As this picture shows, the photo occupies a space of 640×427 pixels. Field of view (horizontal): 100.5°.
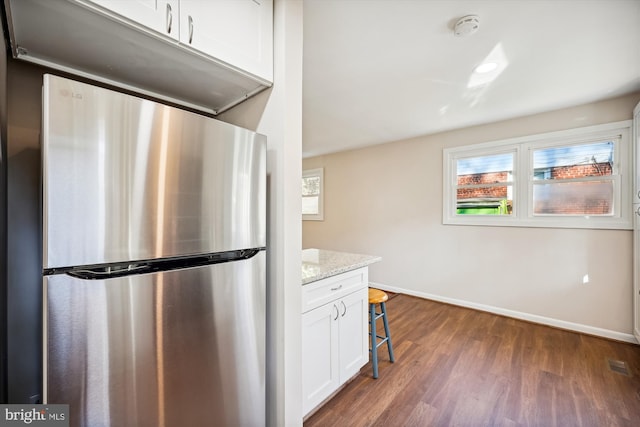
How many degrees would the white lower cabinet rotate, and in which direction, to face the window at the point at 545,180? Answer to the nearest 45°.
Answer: approximately 90° to its left

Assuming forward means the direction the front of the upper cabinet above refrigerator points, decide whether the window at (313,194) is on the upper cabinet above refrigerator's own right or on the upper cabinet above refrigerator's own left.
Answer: on the upper cabinet above refrigerator's own left

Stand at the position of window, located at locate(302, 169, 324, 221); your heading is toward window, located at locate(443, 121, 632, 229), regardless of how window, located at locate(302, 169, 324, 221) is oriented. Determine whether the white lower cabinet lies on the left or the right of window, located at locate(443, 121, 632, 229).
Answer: right

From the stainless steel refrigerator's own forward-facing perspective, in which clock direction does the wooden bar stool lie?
The wooden bar stool is roughly at 10 o'clock from the stainless steel refrigerator.

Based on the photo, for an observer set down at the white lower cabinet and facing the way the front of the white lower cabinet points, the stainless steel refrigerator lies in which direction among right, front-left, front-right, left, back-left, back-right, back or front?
right

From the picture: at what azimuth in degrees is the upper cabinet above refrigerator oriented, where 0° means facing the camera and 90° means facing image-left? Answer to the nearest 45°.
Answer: approximately 315°

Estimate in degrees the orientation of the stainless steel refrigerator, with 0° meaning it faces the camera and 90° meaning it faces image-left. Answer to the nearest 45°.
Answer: approximately 315°

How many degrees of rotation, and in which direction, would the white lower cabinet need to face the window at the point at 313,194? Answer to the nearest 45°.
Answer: approximately 135° to its left
